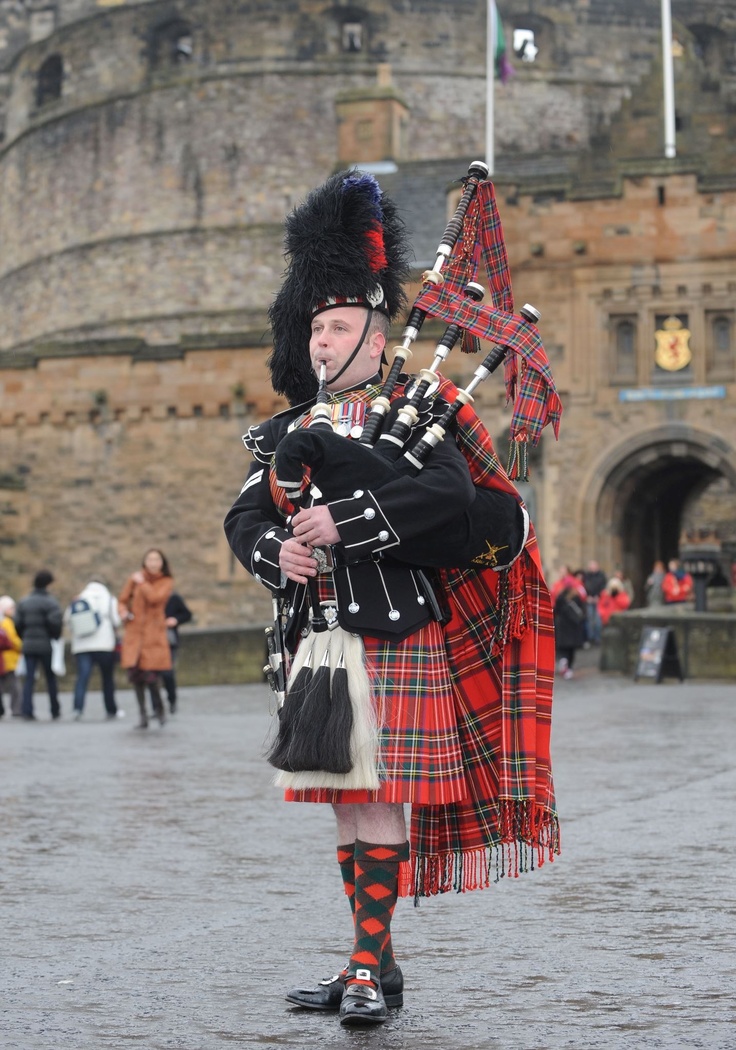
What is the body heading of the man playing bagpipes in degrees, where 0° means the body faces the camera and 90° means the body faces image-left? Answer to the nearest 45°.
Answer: approximately 45°

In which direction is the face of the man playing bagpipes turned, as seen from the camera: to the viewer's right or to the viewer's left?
to the viewer's left

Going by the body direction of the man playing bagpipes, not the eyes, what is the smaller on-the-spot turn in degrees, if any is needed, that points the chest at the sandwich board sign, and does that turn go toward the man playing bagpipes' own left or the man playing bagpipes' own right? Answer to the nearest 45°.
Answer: approximately 135° to the man playing bagpipes' own right

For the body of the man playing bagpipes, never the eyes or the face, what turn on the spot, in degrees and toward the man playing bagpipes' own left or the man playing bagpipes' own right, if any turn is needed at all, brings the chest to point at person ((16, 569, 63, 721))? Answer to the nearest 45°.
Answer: approximately 135° to the man playing bagpipes' own right

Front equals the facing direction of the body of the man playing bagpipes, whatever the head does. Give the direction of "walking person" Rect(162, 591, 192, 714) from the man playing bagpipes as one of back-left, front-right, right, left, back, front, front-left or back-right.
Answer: back-right

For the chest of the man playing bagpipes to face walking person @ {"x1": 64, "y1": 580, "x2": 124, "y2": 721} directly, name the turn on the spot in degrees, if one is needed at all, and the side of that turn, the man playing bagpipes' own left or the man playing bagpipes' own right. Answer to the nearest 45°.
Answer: approximately 135° to the man playing bagpipes' own right

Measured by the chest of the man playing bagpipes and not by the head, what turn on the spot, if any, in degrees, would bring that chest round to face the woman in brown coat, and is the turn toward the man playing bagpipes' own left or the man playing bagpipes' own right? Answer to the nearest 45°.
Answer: approximately 135° to the man playing bagpipes' own right

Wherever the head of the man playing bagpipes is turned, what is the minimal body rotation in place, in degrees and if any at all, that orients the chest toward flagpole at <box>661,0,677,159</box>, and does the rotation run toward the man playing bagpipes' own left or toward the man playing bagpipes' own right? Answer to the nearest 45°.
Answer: approximately 135° to the man playing bagpipes' own right
